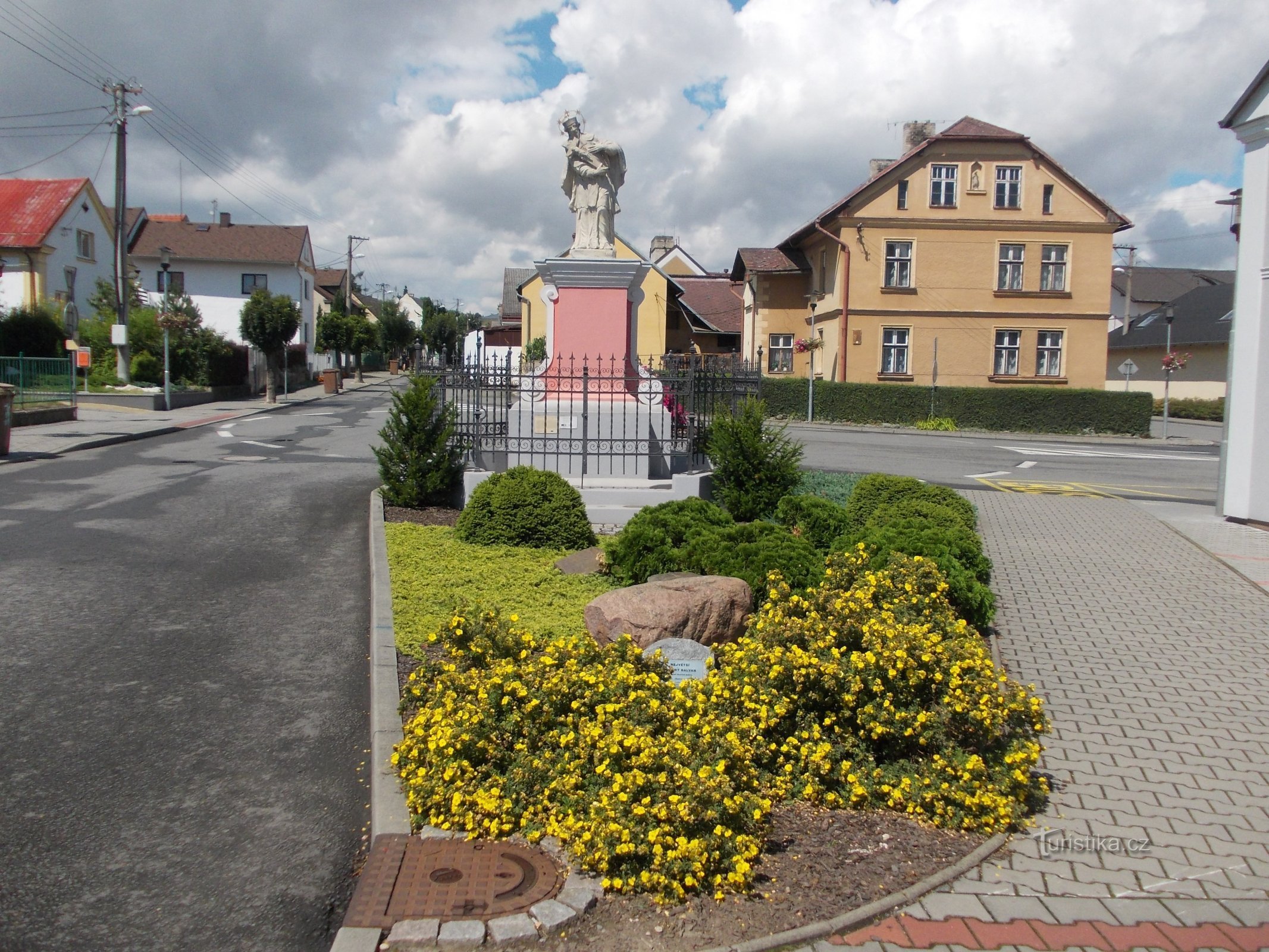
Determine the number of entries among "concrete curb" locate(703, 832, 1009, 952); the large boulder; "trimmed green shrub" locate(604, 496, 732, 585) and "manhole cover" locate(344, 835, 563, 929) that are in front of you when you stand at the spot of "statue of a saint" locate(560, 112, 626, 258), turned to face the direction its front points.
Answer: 4

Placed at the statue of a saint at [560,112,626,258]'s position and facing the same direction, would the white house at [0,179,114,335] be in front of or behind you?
behind

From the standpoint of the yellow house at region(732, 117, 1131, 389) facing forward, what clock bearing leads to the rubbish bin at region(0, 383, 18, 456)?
The rubbish bin is roughly at 1 o'clock from the yellow house.

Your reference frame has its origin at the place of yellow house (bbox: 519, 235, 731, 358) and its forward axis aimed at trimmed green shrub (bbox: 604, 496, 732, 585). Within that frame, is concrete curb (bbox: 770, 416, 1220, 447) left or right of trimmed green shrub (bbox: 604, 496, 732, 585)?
left

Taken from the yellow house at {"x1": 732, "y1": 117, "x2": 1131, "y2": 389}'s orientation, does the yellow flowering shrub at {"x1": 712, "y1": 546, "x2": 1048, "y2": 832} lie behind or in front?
in front

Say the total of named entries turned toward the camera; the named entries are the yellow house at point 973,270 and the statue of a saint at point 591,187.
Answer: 2

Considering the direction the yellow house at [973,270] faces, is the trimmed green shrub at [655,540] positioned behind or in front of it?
in front

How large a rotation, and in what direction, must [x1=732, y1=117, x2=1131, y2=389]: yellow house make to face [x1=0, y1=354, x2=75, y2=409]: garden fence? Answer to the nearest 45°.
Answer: approximately 45° to its right

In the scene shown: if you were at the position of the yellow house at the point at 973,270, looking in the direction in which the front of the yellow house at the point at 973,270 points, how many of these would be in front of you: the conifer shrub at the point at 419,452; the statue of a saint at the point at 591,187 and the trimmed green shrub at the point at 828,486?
3

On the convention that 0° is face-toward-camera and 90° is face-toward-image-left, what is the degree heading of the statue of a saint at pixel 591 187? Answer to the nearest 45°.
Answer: approximately 0°

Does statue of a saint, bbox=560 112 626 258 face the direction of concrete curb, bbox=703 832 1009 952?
yes

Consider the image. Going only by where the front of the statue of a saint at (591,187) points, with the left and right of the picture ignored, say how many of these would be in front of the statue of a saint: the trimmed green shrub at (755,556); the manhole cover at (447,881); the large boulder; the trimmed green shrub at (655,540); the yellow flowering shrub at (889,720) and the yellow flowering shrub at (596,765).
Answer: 6

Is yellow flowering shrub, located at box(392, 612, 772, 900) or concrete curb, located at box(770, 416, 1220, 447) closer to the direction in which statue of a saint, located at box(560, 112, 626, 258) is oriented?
the yellow flowering shrub

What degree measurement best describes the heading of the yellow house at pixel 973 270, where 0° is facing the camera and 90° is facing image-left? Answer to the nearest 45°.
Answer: approximately 0°

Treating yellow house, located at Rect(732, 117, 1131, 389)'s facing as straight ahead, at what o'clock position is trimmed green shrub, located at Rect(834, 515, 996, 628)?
The trimmed green shrub is roughly at 12 o'clock from the yellow house.

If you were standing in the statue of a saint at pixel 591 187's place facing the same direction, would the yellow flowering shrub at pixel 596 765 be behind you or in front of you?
in front
